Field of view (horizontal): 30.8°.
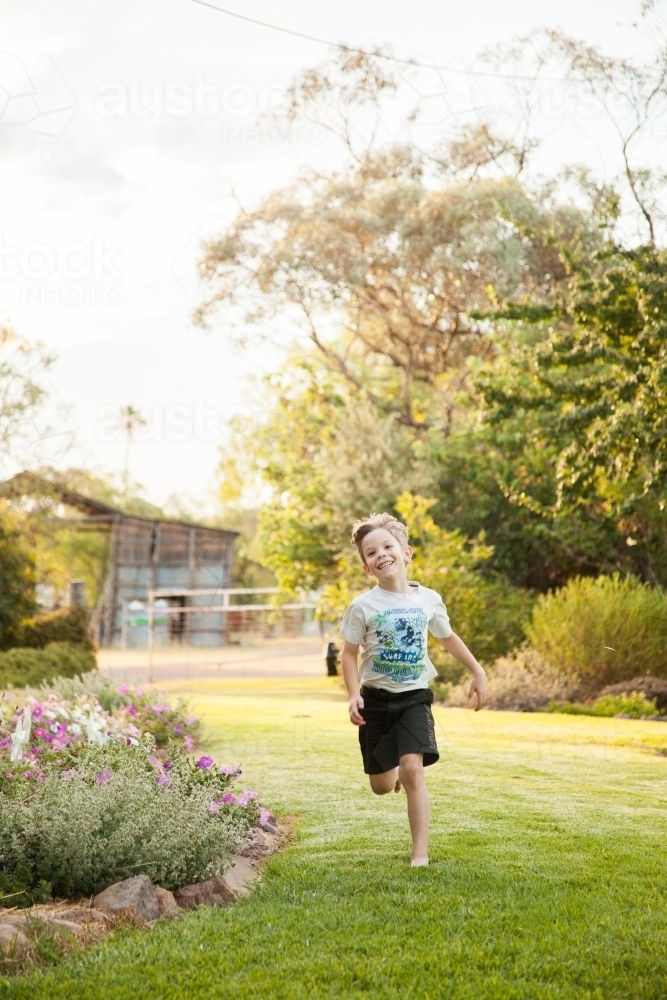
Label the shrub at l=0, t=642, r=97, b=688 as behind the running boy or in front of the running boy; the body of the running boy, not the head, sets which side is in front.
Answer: behind

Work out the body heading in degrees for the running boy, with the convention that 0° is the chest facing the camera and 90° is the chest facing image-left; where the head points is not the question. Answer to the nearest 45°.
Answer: approximately 0°

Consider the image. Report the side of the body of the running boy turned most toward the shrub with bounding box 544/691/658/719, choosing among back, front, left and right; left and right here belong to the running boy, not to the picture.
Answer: back

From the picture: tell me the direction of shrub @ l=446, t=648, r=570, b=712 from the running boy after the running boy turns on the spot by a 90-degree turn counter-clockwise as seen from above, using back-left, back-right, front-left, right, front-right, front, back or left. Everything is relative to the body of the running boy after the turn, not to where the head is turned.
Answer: left

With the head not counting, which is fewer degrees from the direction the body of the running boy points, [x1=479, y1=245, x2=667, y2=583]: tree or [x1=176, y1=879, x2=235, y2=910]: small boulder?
the small boulder

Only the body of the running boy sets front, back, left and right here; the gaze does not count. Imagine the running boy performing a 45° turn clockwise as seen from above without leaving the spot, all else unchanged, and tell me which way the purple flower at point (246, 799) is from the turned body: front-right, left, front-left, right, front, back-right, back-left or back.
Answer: right

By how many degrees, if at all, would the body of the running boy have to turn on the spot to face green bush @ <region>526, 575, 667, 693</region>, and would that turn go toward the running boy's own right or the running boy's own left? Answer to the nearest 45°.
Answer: approximately 180°

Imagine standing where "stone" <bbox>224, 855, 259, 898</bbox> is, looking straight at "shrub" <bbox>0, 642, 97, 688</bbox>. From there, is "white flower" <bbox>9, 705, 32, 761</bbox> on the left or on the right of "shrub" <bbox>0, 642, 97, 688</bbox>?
left

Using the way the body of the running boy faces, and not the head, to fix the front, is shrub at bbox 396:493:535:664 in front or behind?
behind

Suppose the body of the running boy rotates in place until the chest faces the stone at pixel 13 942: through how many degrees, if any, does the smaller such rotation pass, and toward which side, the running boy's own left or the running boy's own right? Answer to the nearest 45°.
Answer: approximately 45° to the running boy's own right
